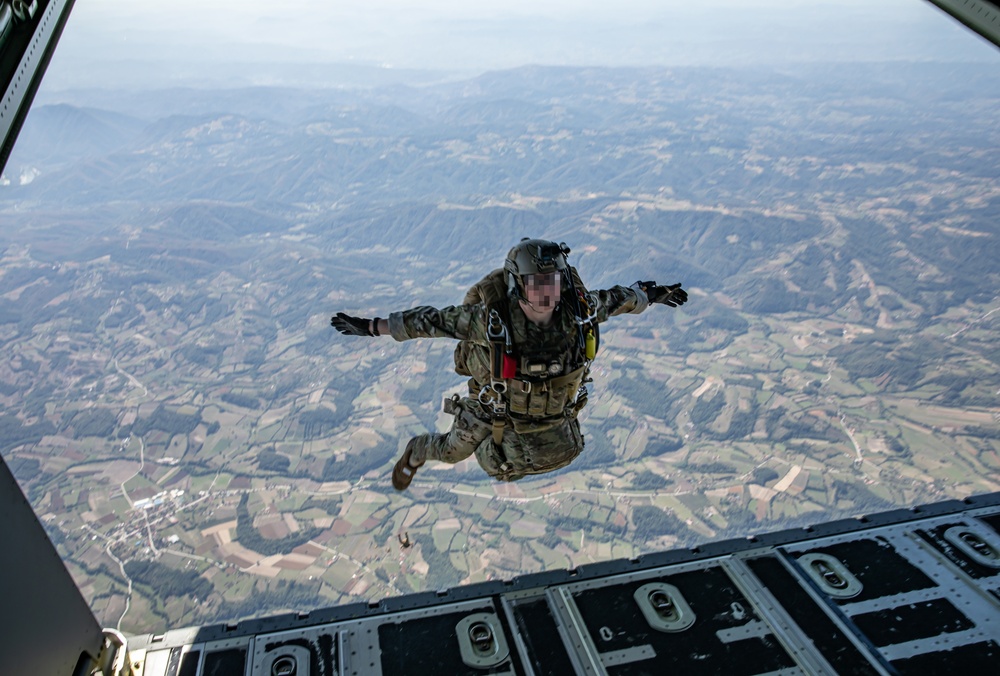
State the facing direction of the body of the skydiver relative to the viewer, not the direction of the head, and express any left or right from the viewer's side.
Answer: facing the viewer and to the right of the viewer
